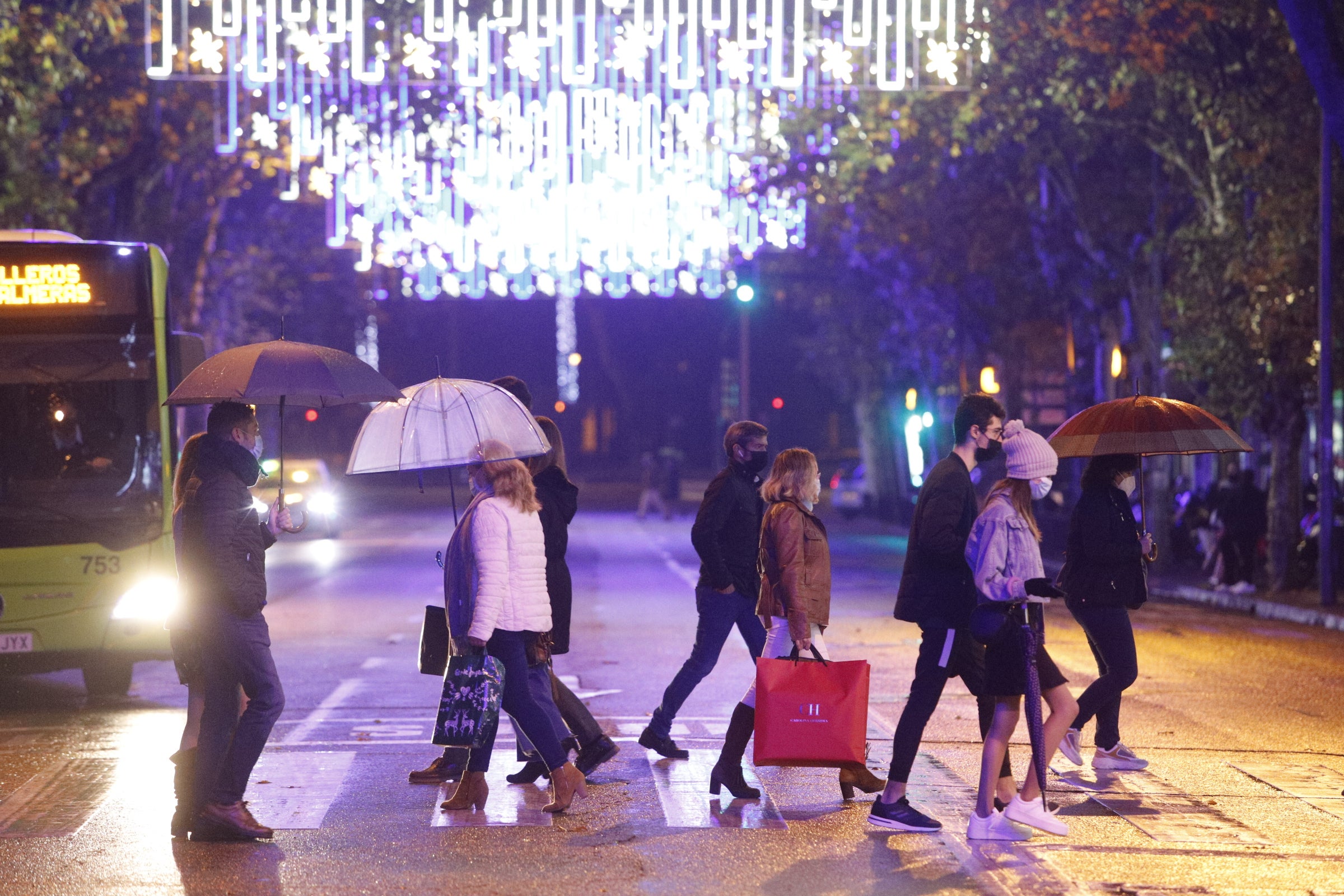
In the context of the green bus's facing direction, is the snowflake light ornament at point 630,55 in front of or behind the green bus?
behind

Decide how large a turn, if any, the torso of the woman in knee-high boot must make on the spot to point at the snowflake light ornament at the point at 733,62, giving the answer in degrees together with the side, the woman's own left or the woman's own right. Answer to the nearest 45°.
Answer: approximately 90° to the woman's own left

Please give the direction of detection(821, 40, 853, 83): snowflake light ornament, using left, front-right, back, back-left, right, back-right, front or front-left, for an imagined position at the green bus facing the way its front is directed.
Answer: back-left

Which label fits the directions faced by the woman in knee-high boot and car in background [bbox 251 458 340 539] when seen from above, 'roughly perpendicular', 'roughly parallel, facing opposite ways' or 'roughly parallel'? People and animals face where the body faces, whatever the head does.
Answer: roughly perpendicular

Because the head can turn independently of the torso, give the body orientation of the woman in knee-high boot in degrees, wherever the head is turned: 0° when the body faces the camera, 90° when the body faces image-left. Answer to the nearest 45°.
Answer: approximately 270°

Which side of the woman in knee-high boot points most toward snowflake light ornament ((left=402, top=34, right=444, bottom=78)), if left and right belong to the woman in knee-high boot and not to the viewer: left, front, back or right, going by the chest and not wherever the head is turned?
left

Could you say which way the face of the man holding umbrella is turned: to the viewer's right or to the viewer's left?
to the viewer's right

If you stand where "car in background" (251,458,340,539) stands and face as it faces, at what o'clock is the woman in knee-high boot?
The woman in knee-high boot is roughly at 12 o'clock from the car in background.
